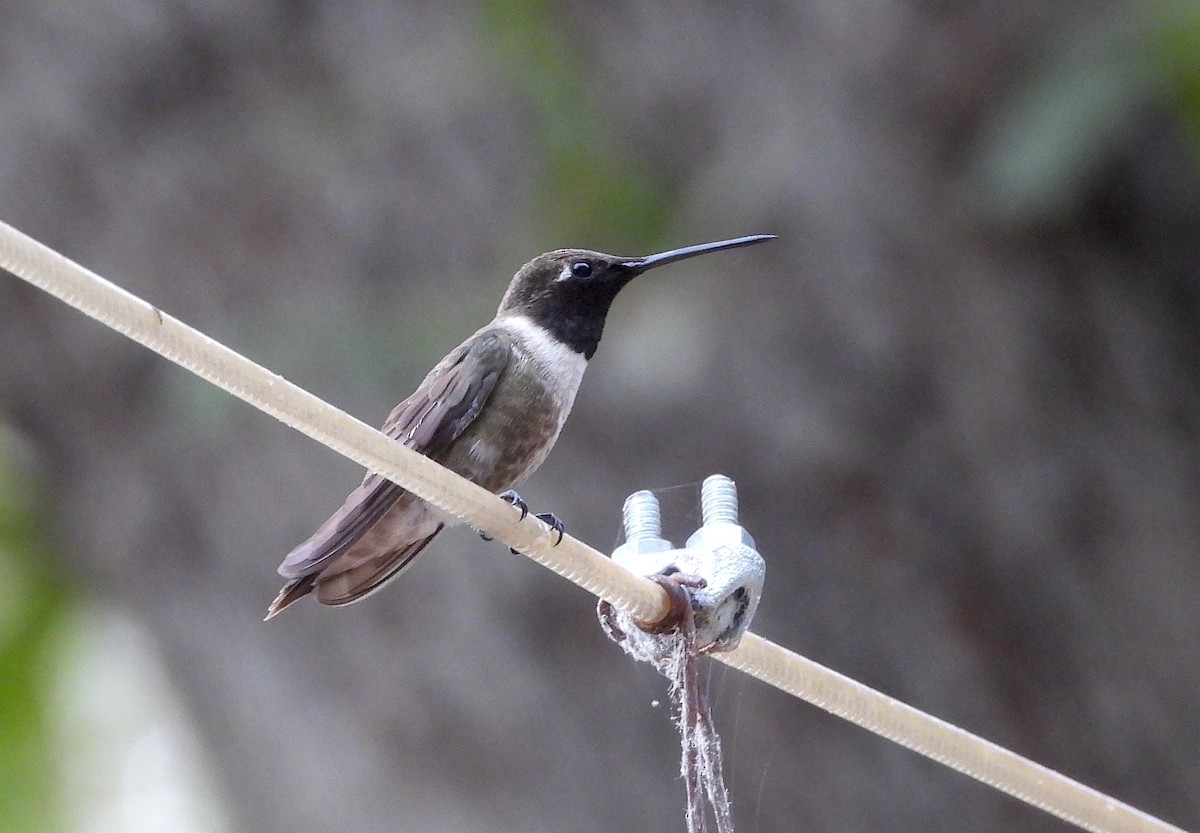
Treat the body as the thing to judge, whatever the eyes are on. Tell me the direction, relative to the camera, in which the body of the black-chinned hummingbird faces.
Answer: to the viewer's right
